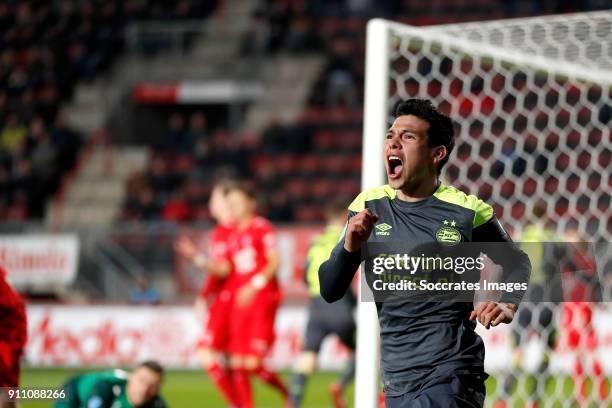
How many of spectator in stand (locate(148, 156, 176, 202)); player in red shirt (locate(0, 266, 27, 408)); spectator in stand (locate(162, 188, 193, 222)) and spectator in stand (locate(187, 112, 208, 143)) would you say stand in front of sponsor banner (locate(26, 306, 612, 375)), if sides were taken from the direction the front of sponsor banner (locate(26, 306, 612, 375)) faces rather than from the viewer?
1

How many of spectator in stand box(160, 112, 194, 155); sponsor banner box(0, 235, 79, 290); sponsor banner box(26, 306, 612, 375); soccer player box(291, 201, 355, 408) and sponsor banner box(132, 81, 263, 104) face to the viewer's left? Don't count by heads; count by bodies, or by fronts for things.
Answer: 0

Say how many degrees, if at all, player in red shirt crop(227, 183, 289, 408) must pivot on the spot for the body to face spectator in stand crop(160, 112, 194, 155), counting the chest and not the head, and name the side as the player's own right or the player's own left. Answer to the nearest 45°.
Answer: approximately 135° to the player's own right

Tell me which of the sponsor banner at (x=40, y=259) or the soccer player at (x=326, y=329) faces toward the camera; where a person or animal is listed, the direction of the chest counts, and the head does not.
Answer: the sponsor banner

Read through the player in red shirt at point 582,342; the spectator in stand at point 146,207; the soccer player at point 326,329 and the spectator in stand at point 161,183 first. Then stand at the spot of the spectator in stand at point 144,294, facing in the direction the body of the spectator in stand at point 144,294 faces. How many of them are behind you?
2

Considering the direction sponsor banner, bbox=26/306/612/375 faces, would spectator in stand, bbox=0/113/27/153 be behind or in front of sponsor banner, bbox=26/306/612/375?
behind

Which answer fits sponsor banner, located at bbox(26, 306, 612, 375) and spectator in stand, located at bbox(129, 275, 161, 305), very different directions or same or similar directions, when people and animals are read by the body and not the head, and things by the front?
same or similar directions

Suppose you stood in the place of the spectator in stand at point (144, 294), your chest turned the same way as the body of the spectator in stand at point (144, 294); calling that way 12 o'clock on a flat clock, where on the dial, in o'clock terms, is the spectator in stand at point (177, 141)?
the spectator in stand at point (177, 141) is roughly at 6 o'clock from the spectator in stand at point (144, 294).

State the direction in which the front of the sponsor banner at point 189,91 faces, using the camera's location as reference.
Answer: facing the viewer

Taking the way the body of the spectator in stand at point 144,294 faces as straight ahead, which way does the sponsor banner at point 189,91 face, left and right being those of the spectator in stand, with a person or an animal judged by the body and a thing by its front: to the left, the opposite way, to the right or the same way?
the same way

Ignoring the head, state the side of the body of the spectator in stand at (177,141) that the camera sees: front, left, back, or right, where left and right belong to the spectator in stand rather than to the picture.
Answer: front

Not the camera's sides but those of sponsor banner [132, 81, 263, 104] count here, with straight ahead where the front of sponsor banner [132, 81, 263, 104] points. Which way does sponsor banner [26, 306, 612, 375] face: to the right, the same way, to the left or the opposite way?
the same way

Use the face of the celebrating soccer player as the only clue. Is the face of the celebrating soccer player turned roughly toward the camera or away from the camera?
toward the camera

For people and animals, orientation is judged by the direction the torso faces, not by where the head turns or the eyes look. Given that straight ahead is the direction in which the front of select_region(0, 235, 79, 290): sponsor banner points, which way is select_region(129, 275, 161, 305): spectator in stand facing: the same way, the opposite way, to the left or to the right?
the same way

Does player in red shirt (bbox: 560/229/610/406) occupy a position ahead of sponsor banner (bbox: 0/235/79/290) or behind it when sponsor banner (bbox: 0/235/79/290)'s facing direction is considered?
ahead

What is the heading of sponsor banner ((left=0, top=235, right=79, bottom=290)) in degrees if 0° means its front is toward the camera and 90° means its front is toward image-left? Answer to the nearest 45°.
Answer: approximately 0°

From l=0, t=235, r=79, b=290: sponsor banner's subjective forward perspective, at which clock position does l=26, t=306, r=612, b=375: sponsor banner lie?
l=26, t=306, r=612, b=375: sponsor banner is roughly at 11 o'clock from l=0, t=235, r=79, b=290: sponsor banner.

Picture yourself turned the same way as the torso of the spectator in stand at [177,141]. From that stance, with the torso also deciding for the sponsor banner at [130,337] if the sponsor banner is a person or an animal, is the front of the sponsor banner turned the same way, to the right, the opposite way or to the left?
the same way
